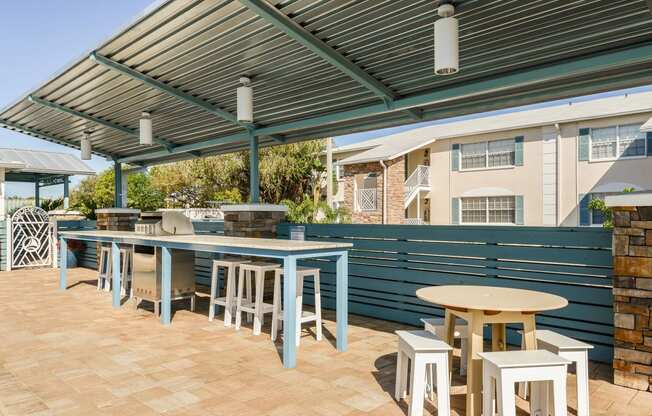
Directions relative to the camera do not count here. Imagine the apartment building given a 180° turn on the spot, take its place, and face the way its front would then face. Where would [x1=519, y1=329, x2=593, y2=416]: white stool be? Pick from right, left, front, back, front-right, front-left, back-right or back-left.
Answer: back-right

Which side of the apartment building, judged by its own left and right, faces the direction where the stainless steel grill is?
front

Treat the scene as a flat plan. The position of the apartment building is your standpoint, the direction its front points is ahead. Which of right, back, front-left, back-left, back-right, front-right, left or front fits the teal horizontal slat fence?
front-left

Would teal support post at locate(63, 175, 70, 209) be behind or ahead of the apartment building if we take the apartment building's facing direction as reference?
ahead

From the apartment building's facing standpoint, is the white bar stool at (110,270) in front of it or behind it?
in front

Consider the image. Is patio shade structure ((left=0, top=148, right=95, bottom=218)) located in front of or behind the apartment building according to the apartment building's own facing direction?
in front

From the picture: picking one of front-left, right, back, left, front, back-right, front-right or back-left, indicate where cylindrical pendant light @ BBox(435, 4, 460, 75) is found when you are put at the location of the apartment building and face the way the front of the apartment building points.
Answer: front-left

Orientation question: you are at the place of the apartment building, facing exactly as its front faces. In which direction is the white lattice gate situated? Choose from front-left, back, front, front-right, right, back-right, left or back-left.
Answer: front

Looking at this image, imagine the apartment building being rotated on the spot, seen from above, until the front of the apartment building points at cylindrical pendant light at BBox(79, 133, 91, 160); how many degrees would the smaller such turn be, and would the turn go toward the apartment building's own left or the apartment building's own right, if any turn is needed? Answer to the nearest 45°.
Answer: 0° — it already faces it

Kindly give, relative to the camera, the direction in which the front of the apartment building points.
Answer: facing the viewer and to the left of the viewer

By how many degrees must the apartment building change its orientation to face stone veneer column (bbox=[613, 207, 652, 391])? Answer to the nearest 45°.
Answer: approximately 45° to its left
